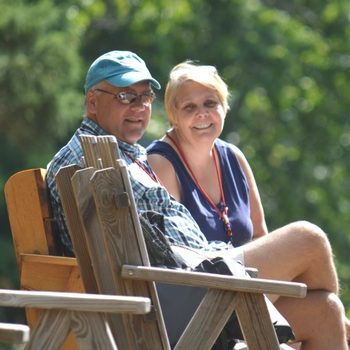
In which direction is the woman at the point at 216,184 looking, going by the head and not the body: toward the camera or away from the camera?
toward the camera

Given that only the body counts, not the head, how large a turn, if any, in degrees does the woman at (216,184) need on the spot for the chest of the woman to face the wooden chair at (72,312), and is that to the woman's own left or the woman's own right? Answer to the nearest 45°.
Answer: approximately 45° to the woman's own right

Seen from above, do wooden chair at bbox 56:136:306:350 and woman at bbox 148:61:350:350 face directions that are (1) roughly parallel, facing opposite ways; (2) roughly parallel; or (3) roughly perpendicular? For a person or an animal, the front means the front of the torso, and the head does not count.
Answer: roughly perpendicular

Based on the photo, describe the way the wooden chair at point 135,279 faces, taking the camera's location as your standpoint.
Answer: facing away from the viewer and to the right of the viewer

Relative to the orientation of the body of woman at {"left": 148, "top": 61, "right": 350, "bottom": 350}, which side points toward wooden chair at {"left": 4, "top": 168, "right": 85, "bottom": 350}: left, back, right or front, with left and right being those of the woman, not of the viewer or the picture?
right

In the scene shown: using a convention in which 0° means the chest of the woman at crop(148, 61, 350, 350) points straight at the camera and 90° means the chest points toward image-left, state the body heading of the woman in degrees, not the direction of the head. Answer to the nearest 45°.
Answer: approximately 315°
